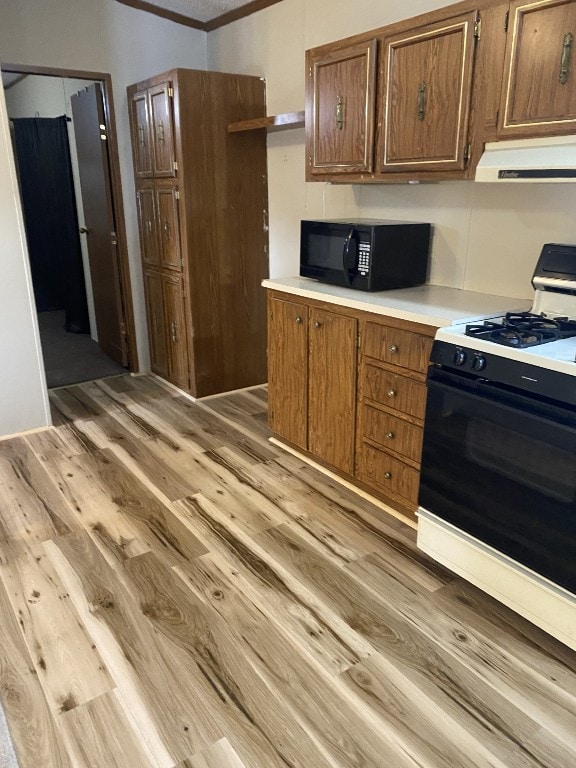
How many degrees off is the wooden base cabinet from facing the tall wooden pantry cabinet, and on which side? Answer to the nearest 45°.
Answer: approximately 90° to its right

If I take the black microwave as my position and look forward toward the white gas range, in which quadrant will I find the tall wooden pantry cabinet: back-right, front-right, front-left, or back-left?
back-right

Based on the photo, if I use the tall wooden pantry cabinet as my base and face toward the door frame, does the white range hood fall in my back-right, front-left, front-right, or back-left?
back-left

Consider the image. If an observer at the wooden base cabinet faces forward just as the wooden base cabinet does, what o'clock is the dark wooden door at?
The dark wooden door is roughly at 3 o'clock from the wooden base cabinet.

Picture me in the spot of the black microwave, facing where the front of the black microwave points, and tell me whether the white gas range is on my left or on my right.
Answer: on my left

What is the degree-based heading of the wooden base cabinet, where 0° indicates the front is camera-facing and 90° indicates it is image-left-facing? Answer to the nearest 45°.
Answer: approximately 45°

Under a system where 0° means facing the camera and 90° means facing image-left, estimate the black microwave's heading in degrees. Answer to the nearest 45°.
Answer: approximately 45°

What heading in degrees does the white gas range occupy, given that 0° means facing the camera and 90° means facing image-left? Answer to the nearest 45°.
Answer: approximately 45°

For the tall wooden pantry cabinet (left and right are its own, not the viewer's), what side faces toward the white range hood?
left

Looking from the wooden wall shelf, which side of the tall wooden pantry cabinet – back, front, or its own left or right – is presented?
left

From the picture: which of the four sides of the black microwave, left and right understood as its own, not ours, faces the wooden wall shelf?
right

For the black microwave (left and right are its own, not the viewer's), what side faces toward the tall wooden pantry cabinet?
right

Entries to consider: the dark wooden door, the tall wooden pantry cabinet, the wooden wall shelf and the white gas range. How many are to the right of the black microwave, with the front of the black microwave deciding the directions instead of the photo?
3
